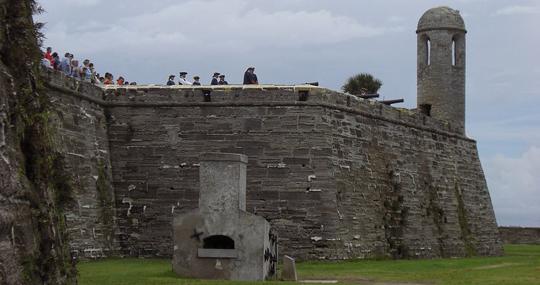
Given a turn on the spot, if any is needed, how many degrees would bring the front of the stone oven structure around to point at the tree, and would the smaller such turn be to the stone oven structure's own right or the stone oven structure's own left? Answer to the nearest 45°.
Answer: approximately 180°

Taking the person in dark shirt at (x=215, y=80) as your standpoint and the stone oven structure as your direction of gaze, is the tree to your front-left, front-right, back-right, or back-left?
back-left

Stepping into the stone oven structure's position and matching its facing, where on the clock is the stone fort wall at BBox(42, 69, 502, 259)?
The stone fort wall is roughly at 6 o'clock from the stone oven structure.

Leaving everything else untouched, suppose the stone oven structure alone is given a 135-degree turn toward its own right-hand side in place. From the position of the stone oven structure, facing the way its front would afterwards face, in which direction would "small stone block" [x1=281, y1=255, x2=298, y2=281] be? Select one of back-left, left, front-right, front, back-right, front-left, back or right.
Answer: back-right

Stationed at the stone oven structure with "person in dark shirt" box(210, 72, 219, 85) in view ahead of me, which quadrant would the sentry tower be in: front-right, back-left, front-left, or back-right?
front-right

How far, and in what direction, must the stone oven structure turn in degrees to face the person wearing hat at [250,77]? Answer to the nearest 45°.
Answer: approximately 180°

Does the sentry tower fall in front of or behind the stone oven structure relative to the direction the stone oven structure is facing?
behind

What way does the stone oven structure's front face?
toward the camera

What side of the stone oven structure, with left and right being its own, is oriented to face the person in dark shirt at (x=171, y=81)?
back

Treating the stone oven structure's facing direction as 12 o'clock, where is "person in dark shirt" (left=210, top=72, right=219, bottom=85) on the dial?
The person in dark shirt is roughly at 6 o'clock from the stone oven structure.
